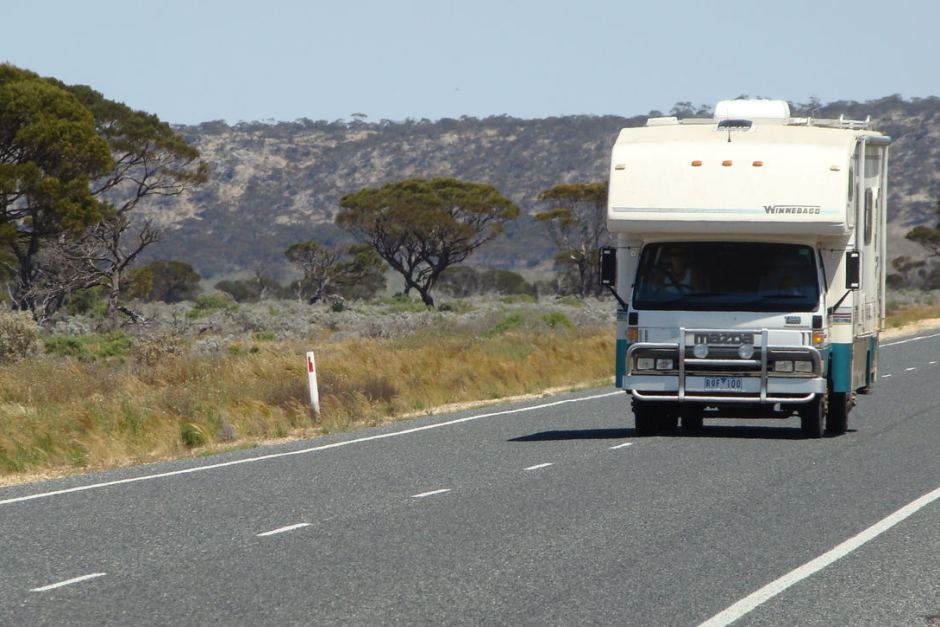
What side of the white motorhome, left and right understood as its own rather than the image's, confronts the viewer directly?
front

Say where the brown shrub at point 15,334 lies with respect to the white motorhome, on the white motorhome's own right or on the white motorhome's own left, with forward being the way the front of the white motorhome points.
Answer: on the white motorhome's own right

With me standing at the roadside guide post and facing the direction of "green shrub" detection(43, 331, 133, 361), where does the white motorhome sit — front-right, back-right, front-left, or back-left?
back-right

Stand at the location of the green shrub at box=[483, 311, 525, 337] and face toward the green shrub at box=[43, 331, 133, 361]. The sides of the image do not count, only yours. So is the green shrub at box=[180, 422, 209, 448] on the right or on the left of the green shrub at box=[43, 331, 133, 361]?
left

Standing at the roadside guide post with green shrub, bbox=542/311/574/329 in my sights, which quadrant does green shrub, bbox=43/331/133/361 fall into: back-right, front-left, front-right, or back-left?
front-left

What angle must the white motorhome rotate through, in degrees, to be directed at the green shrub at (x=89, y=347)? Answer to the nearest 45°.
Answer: approximately 135° to its right

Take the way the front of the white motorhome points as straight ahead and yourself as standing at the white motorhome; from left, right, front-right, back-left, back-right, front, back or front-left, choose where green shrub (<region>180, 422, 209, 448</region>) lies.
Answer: right

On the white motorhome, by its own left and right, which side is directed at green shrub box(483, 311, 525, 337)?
back
